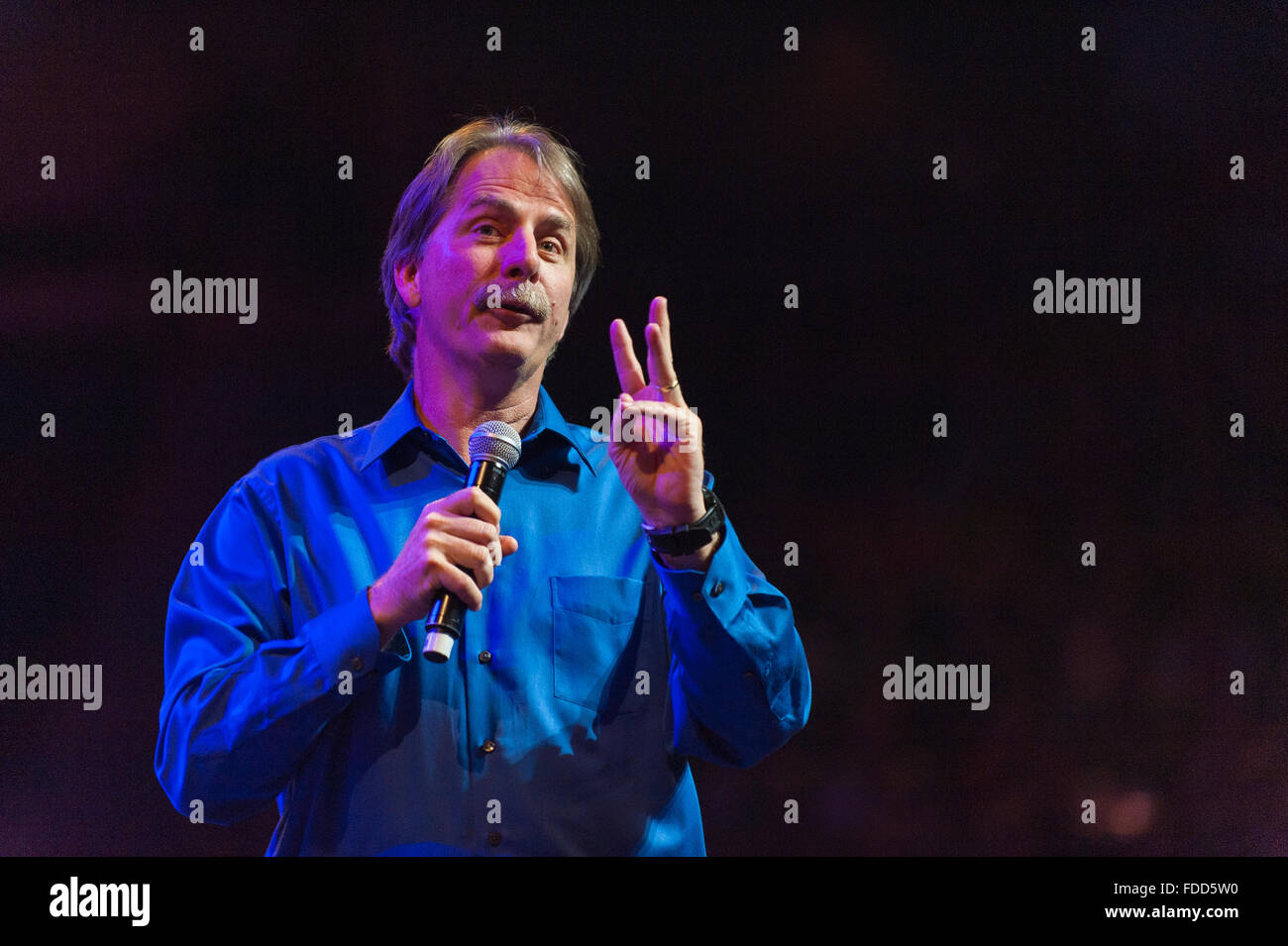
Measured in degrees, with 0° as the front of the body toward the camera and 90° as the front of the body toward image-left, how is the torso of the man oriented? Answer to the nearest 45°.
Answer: approximately 0°

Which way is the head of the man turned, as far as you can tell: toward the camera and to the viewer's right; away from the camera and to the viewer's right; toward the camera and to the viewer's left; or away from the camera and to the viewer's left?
toward the camera and to the viewer's right
